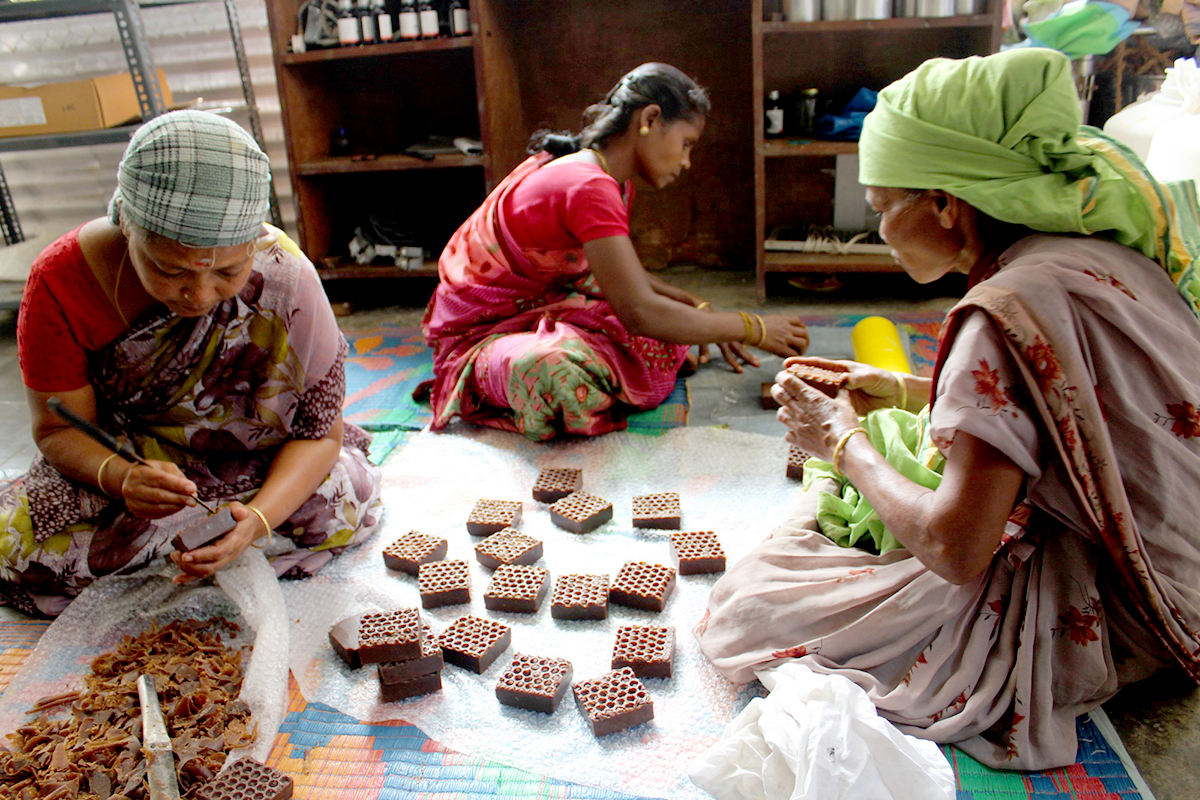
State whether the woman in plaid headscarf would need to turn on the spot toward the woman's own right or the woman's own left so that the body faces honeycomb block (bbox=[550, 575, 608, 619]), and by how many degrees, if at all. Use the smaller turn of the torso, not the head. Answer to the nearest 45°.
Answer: approximately 45° to the woman's own left

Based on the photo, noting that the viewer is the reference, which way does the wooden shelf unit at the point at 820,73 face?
facing the viewer

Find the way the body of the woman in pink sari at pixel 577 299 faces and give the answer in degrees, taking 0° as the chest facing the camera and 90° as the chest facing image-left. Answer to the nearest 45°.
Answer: approximately 270°

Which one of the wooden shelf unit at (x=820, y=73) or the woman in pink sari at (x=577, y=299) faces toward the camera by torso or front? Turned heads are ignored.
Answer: the wooden shelf unit

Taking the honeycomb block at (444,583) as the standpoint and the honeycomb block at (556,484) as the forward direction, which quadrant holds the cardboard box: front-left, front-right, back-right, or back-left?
front-left

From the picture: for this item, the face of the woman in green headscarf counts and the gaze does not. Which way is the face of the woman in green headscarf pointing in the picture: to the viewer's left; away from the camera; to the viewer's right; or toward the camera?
to the viewer's left

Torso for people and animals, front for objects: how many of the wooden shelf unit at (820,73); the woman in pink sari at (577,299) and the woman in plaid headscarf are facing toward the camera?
2

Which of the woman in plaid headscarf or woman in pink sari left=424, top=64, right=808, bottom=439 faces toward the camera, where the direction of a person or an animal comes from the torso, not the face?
the woman in plaid headscarf

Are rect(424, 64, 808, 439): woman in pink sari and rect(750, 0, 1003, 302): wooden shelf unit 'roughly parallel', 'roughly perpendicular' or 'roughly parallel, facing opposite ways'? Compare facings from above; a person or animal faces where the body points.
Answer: roughly perpendicular

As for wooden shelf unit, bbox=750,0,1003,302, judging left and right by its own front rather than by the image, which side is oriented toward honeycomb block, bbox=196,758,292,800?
front

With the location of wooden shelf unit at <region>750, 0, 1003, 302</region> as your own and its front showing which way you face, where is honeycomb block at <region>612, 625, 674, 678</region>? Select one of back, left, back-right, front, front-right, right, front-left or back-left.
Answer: front

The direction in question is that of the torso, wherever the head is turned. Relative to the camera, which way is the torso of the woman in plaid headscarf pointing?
toward the camera

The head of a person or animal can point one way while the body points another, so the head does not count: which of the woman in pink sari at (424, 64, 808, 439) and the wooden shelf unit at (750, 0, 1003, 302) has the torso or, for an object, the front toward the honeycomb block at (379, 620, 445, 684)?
the wooden shelf unit

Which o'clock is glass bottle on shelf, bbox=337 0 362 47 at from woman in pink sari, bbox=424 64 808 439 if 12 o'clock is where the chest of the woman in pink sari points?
The glass bottle on shelf is roughly at 8 o'clock from the woman in pink sari.

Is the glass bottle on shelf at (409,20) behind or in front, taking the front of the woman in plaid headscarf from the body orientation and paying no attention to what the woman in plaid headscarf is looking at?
behind

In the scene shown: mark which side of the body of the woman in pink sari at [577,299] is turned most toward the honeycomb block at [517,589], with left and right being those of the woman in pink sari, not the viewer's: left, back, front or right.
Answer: right
